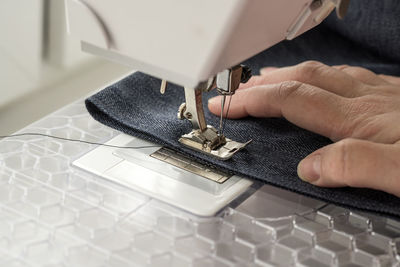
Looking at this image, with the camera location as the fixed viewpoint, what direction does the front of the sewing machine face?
facing the viewer and to the right of the viewer
